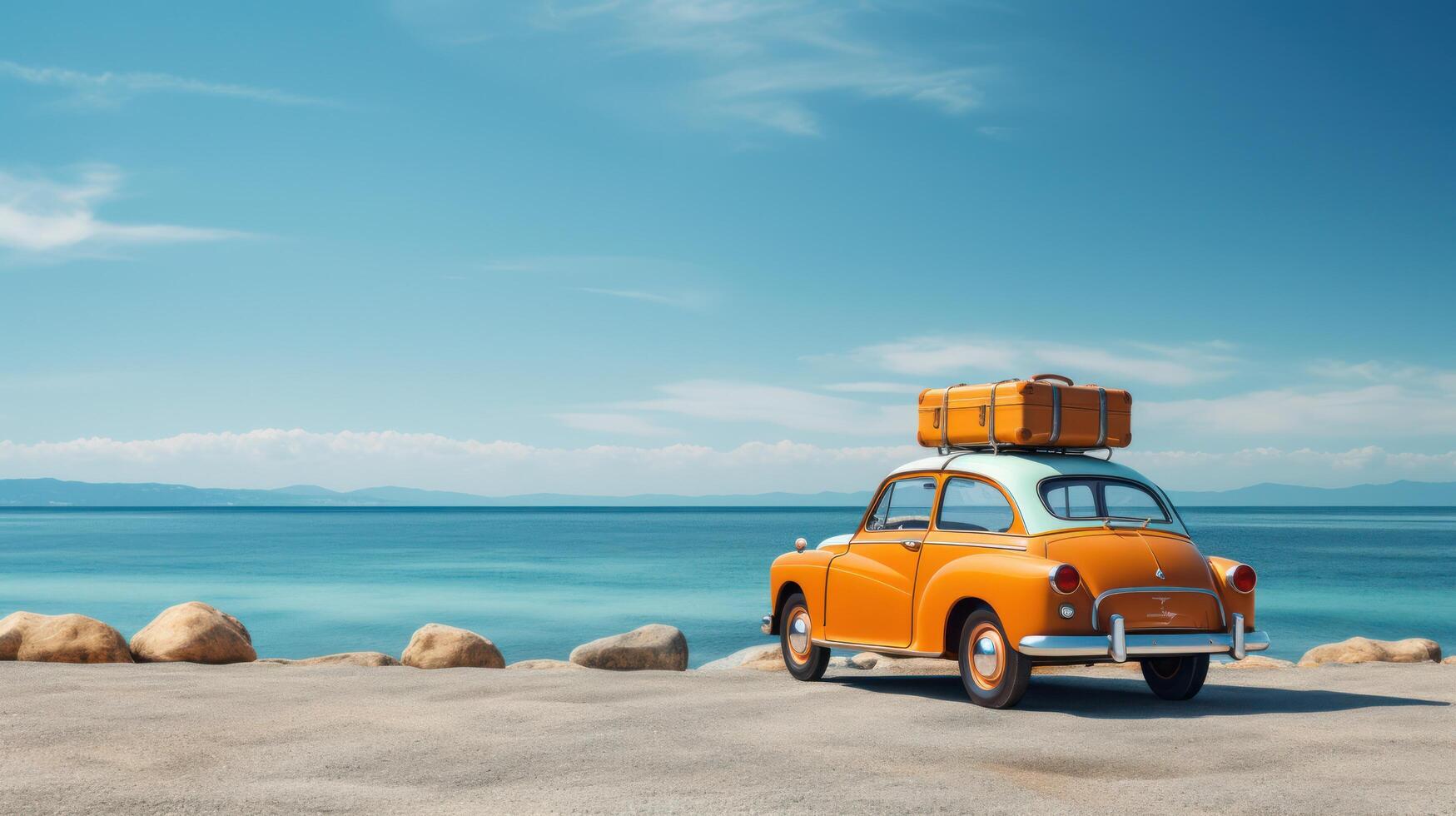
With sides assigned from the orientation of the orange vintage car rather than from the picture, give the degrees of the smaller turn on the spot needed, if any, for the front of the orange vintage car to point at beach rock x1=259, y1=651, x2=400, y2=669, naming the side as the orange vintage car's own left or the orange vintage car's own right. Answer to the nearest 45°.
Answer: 0° — it already faces it

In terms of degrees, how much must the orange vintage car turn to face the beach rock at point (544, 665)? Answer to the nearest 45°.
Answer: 0° — it already faces it

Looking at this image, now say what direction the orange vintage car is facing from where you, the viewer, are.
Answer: facing away from the viewer and to the left of the viewer

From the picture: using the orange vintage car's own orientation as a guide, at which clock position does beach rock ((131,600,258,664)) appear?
The beach rock is roughly at 11 o'clock from the orange vintage car.

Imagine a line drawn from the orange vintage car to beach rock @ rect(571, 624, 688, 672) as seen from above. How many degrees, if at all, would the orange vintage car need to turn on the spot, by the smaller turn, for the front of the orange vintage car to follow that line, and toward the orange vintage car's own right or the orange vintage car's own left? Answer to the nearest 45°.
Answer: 0° — it already faces it
